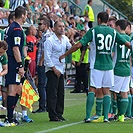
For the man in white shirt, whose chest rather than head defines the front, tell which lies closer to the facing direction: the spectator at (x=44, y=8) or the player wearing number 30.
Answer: the player wearing number 30

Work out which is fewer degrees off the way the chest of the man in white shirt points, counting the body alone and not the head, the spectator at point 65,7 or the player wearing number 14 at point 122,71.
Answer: the player wearing number 14

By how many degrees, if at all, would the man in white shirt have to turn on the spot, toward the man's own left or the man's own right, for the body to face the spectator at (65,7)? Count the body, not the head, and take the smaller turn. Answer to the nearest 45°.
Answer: approximately 135° to the man's own left

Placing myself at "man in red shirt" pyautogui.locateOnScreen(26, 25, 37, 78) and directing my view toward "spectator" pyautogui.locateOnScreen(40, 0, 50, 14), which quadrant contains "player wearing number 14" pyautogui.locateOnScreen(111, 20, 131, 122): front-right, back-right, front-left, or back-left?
back-right

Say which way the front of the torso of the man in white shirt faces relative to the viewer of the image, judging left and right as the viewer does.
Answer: facing the viewer and to the right of the viewer

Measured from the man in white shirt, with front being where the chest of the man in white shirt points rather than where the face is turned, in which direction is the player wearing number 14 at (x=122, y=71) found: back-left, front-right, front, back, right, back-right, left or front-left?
front-left

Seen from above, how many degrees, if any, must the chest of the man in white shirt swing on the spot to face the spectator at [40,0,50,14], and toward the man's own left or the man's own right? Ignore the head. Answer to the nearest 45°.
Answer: approximately 135° to the man's own left

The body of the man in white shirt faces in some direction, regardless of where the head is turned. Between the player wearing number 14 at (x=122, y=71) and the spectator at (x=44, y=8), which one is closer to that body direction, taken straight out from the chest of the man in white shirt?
the player wearing number 14

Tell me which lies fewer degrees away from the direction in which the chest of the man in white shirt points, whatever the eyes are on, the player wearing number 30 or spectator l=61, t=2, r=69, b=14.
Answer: the player wearing number 30

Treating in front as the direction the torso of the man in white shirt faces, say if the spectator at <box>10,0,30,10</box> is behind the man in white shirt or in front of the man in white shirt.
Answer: behind

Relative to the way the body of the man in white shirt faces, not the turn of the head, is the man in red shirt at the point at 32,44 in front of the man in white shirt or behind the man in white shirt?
behind

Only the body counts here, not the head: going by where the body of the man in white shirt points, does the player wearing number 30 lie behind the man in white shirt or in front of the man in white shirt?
in front
